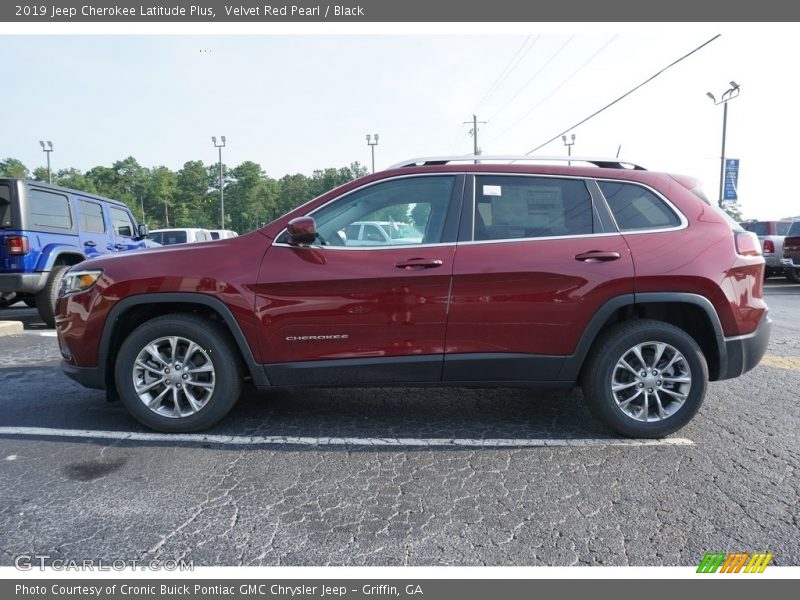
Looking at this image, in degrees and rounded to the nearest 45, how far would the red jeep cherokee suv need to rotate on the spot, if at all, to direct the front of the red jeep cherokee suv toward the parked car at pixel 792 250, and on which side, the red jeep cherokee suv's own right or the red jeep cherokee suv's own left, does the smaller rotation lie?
approximately 135° to the red jeep cherokee suv's own right

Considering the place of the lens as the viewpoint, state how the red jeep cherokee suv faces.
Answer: facing to the left of the viewer

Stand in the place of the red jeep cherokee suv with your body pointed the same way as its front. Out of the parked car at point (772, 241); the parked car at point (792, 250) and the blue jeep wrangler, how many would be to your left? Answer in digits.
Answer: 0

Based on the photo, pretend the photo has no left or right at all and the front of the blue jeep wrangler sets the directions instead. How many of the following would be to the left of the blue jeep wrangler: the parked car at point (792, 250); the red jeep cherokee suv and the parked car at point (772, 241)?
0

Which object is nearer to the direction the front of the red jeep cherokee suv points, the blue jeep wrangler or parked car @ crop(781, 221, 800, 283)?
the blue jeep wrangler

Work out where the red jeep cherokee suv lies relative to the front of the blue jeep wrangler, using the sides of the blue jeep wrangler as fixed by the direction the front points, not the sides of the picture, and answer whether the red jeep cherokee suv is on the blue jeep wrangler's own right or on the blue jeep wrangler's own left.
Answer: on the blue jeep wrangler's own right

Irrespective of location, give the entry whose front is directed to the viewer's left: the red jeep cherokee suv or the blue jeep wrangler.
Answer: the red jeep cherokee suv

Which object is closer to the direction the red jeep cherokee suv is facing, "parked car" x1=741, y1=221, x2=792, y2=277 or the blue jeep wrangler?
the blue jeep wrangler

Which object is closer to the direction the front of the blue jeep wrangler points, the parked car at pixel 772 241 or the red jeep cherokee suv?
the parked car

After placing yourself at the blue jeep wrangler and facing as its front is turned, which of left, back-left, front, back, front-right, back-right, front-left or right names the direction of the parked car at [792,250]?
front-right

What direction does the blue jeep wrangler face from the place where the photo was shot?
facing away from the viewer and to the right of the viewer

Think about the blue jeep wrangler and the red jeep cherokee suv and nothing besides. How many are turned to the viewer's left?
1

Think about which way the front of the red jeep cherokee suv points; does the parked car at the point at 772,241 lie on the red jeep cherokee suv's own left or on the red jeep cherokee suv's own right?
on the red jeep cherokee suv's own right
